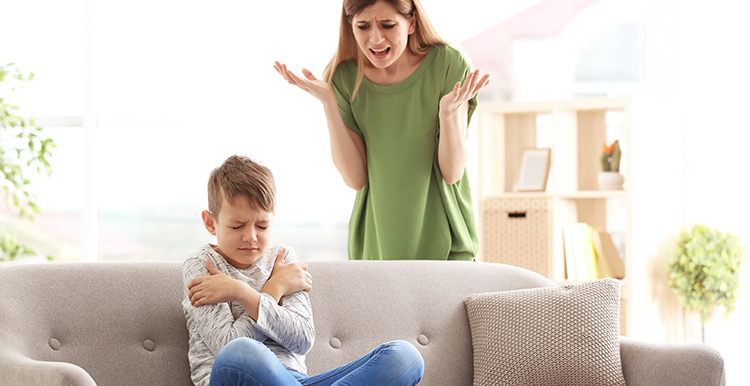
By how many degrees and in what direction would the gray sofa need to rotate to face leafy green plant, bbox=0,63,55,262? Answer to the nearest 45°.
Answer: approximately 135° to its right

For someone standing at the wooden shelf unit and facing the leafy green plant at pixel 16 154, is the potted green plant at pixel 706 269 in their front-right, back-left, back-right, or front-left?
back-left

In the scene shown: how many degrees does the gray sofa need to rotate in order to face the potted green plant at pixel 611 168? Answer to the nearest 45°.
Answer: approximately 135° to its left

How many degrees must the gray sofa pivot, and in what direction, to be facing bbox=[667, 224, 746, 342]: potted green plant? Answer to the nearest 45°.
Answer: approximately 135° to its left

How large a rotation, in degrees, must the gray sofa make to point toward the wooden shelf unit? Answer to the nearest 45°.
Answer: approximately 135° to its left

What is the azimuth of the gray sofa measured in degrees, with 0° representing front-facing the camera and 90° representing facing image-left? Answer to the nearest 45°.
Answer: approximately 0°
